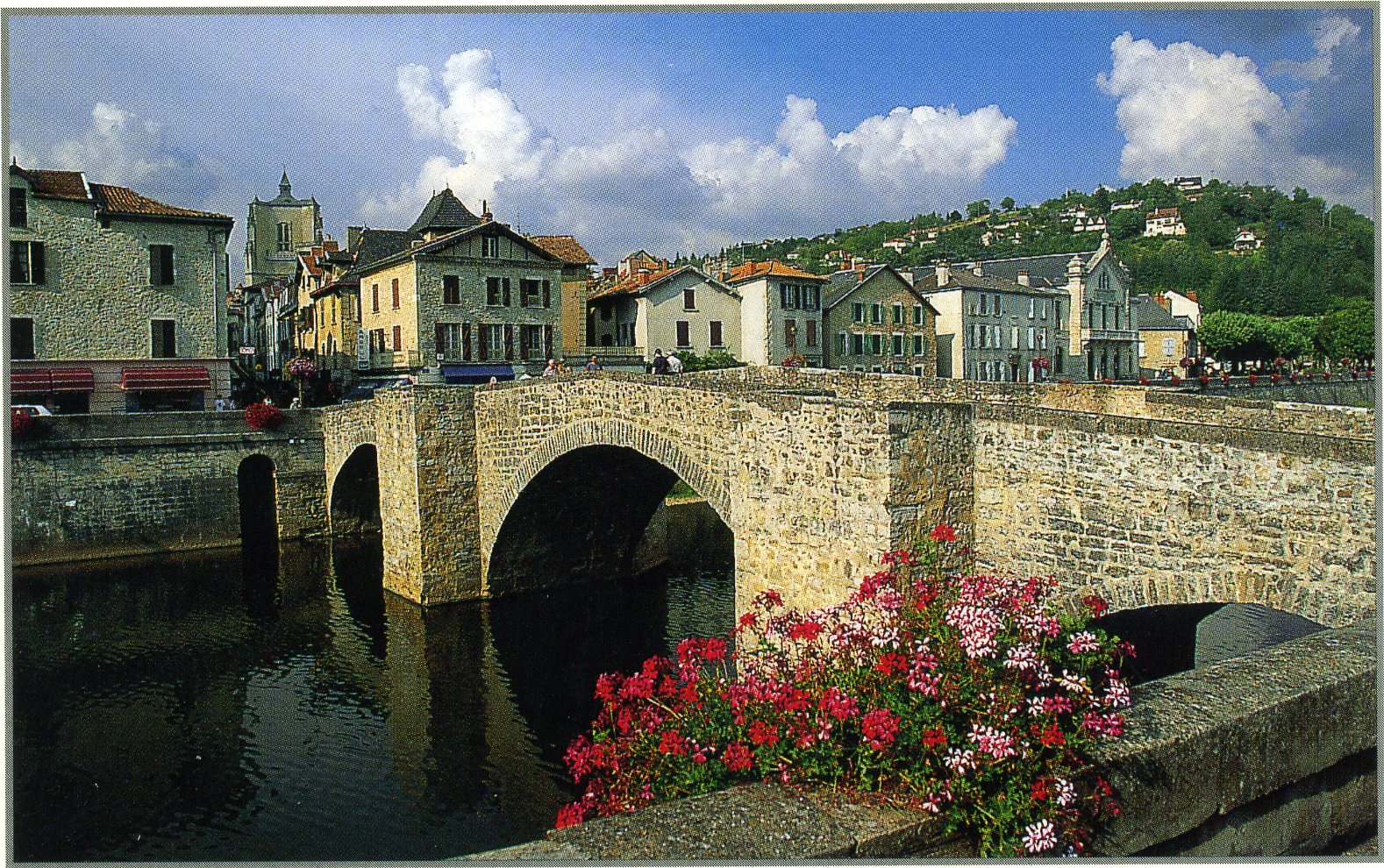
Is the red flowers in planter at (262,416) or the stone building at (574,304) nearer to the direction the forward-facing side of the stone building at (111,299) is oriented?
the red flowers in planter

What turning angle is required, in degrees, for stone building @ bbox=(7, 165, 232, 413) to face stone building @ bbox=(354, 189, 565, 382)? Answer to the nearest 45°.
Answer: approximately 135° to its left

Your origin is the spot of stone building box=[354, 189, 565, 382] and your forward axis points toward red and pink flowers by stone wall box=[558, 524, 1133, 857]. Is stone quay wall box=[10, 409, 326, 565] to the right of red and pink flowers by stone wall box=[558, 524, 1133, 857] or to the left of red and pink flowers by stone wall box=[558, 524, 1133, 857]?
right

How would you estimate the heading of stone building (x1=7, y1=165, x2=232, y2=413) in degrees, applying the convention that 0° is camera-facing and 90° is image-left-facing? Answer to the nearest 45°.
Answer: approximately 0°

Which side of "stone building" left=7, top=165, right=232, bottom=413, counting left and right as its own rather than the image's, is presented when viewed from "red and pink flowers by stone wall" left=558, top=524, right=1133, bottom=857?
front

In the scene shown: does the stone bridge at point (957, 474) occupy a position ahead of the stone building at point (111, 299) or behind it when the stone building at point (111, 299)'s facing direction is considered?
ahead

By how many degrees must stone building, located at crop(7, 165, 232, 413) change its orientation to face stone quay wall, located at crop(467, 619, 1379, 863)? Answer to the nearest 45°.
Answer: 0° — it already faces it

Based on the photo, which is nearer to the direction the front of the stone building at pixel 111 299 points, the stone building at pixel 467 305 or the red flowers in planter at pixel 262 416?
the red flowers in planter

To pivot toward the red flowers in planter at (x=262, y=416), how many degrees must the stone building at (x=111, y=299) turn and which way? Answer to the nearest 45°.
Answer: approximately 45° to its left

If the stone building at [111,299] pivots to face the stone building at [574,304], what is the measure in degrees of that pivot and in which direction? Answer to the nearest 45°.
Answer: approximately 135° to its left
